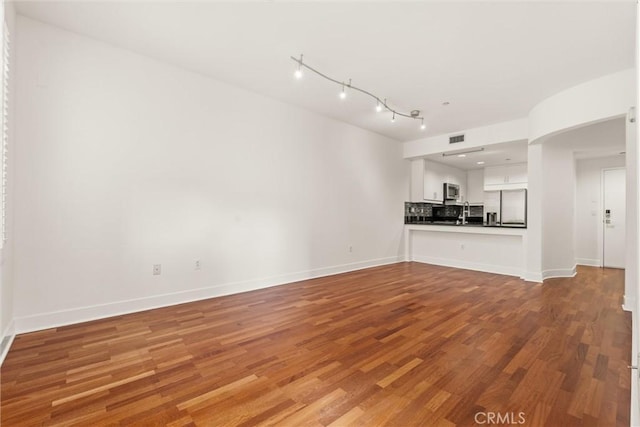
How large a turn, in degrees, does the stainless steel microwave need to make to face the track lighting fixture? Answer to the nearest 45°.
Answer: approximately 45° to its right

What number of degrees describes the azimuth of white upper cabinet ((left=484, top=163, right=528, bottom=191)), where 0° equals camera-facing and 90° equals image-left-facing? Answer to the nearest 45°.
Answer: approximately 0°

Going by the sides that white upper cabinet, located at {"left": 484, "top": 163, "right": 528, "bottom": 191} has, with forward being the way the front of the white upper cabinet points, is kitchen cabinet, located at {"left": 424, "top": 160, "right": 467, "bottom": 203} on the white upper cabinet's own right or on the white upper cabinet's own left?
on the white upper cabinet's own right

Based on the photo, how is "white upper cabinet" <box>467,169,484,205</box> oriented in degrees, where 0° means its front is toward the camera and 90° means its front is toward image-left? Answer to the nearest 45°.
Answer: approximately 0°

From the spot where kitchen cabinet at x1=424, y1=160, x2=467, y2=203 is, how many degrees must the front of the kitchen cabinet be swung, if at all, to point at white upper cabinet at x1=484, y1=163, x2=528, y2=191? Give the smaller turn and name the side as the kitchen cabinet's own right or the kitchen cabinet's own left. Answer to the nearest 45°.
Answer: approximately 90° to the kitchen cabinet's own left

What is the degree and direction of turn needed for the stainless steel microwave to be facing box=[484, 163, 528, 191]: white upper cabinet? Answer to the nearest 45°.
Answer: approximately 45° to its left

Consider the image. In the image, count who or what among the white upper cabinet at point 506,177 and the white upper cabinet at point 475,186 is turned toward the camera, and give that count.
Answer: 2

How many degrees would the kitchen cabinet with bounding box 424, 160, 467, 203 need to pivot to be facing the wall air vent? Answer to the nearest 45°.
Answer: approximately 45° to its right

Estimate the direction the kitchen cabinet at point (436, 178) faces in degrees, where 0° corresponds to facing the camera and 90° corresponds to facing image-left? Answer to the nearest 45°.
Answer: approximately 315°

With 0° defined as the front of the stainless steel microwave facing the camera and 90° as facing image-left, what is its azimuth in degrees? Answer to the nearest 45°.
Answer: approximately 315°
